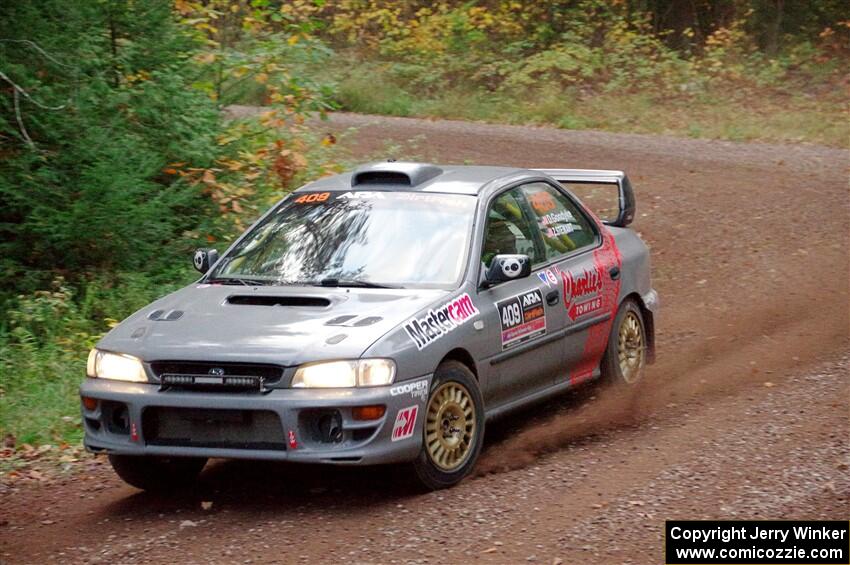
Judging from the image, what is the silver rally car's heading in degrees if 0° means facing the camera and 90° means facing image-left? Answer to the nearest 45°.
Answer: approximately 45°
